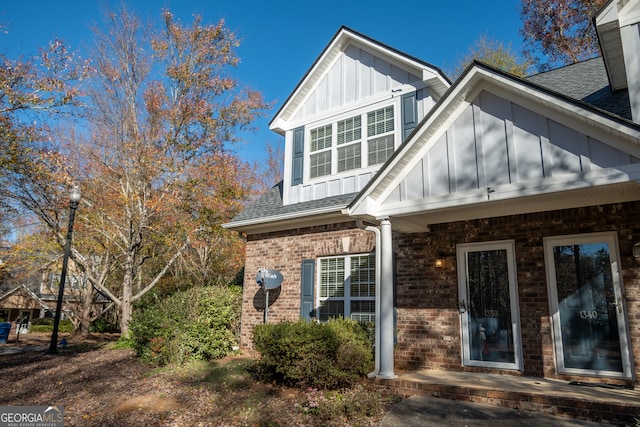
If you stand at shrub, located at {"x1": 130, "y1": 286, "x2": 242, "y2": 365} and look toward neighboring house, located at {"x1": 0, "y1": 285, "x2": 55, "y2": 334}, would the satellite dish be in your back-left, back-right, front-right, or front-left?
back-right

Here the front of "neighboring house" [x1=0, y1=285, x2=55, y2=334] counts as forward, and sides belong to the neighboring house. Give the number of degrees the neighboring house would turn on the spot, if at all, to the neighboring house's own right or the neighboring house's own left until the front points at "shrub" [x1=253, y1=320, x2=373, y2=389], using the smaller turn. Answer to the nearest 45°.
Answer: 0° — it already faces it

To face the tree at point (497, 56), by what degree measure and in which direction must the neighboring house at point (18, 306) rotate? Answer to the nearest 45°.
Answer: approximately 45° to its left

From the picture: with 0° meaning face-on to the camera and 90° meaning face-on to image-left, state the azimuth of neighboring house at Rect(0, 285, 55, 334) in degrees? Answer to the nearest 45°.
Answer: approximately 0°

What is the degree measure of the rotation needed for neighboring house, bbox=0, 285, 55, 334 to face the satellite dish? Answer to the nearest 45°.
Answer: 0° — it already faces it

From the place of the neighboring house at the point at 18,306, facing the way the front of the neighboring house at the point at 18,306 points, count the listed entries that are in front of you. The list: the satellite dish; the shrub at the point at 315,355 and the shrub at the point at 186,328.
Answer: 3

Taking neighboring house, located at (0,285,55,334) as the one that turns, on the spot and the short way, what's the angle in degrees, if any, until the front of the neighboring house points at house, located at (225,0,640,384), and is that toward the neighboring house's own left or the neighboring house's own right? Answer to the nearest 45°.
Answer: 0° — it already faces it

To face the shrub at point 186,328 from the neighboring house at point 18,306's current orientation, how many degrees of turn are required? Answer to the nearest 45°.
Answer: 0° — it already faces it
